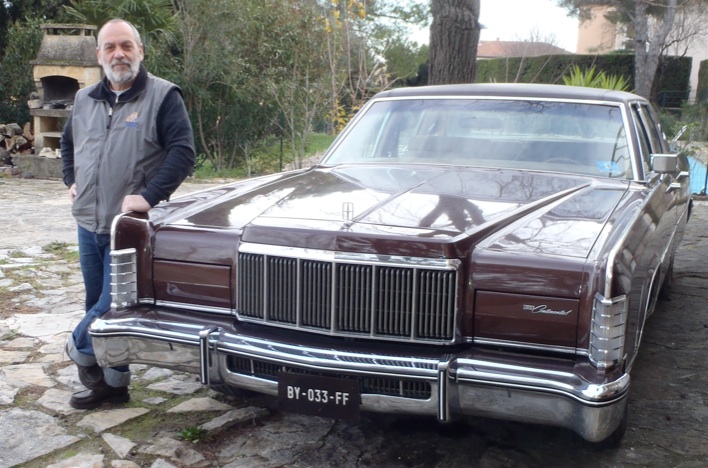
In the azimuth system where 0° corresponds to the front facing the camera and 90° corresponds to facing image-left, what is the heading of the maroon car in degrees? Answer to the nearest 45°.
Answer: approximately 45°

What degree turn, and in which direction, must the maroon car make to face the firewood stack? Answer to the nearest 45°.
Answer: approximately 90° to its right

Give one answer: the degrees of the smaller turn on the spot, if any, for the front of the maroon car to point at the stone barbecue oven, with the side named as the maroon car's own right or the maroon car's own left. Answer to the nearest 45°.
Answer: approximately 90° to the maroon car's own right

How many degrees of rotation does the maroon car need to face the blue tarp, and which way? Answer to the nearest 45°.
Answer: approximately 180°

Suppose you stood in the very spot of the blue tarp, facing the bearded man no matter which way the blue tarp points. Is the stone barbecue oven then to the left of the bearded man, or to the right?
right

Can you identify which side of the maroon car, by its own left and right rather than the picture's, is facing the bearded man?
front
